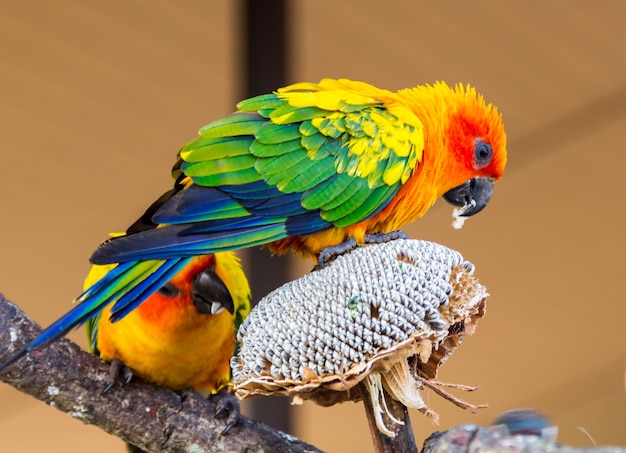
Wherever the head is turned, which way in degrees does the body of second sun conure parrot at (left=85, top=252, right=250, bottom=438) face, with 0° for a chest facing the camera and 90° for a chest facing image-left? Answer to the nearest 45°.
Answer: approximately 0°

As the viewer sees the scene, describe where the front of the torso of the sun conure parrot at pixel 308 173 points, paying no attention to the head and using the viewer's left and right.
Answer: facing to the right of the viewer

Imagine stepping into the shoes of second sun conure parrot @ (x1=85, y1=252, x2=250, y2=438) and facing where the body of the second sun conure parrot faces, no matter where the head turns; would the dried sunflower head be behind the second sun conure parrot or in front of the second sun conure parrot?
in front

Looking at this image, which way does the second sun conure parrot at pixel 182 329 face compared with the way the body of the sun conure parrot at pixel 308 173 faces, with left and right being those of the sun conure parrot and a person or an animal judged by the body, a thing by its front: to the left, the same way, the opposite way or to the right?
to the right

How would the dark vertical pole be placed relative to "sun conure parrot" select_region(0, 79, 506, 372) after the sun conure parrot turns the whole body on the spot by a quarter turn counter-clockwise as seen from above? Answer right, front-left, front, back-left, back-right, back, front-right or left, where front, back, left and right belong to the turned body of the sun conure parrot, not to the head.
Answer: front

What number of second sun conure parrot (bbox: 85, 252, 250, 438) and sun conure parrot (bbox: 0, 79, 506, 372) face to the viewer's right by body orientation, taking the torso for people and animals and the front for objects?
1

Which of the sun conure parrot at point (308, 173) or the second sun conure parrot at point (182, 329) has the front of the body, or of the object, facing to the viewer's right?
the sun conure parrot
